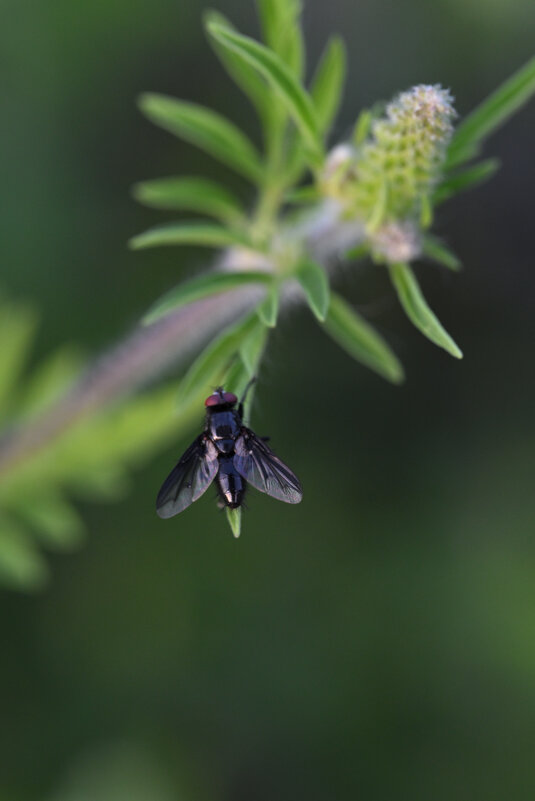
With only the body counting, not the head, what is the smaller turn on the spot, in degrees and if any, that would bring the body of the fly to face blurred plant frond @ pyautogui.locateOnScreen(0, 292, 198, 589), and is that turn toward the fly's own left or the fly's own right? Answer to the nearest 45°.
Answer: approximately 45° to the fly's own left

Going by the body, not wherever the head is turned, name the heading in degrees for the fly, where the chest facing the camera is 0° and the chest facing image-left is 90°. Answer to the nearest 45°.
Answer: approximately 180°
